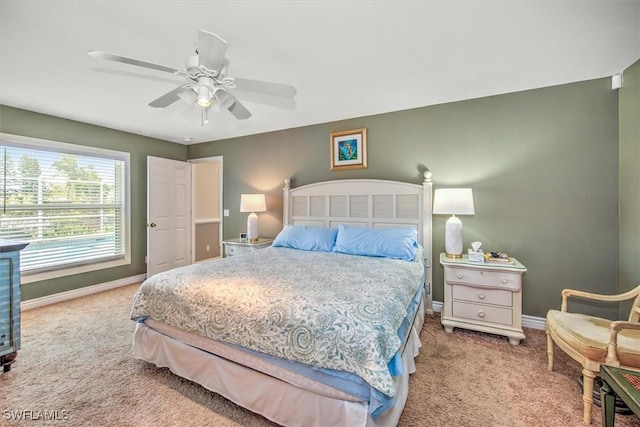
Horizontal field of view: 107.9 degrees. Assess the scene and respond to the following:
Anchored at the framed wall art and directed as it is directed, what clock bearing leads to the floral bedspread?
The floral bedspread is roughly at 11 o'clock from the framed wall art.

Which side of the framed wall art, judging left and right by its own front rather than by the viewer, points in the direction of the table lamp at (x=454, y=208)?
left

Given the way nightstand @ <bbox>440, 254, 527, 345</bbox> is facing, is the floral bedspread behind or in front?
in front

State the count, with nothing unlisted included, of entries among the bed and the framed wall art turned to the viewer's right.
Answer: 0

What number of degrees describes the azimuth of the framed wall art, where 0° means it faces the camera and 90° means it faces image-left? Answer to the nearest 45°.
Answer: approximately 45°

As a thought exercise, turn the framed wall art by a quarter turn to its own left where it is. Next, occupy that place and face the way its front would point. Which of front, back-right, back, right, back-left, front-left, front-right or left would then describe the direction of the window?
back-right

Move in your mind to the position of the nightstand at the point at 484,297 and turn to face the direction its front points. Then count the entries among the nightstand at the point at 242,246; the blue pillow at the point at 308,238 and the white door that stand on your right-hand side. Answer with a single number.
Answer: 3

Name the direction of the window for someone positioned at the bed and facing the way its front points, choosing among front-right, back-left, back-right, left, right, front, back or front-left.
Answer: right

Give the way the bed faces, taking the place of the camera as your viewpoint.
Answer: facing the viewer and to the left of the viewer

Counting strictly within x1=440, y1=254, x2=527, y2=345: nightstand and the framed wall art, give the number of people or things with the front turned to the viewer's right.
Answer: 0
